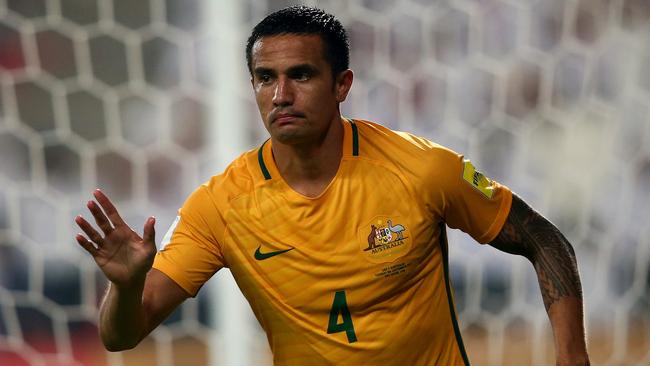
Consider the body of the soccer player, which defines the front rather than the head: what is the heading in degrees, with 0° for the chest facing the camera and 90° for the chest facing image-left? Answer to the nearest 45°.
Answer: approximately 45°

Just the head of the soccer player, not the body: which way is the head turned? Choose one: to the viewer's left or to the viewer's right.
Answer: to the viewer's left
